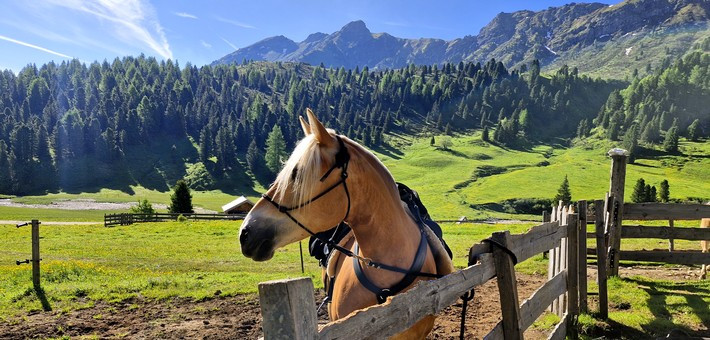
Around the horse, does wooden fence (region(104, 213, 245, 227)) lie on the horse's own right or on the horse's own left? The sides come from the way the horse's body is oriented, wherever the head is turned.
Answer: on the horse's own right

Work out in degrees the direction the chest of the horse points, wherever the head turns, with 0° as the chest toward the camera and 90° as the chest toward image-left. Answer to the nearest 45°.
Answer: approximately 45°

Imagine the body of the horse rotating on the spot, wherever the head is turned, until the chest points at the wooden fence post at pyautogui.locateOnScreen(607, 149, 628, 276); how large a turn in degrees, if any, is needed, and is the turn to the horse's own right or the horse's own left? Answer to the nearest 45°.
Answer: approximately 180°

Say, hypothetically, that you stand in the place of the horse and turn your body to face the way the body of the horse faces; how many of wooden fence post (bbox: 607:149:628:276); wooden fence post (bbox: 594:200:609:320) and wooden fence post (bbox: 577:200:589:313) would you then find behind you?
3

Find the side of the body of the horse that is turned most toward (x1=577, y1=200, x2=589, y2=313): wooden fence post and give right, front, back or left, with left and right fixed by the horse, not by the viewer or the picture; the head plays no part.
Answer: back

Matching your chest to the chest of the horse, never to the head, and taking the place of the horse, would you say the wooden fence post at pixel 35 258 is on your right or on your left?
on your right

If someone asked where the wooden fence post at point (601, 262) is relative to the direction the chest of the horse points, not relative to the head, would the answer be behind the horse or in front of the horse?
behind
